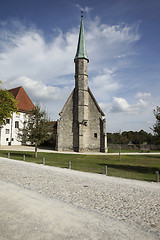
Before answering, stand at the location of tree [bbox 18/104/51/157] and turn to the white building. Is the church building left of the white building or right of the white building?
right

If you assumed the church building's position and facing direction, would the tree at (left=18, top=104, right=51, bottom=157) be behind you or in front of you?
in front

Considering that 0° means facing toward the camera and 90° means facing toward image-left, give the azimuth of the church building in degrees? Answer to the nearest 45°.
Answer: approximately 0°

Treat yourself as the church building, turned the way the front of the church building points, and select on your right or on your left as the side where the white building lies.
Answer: on your right
